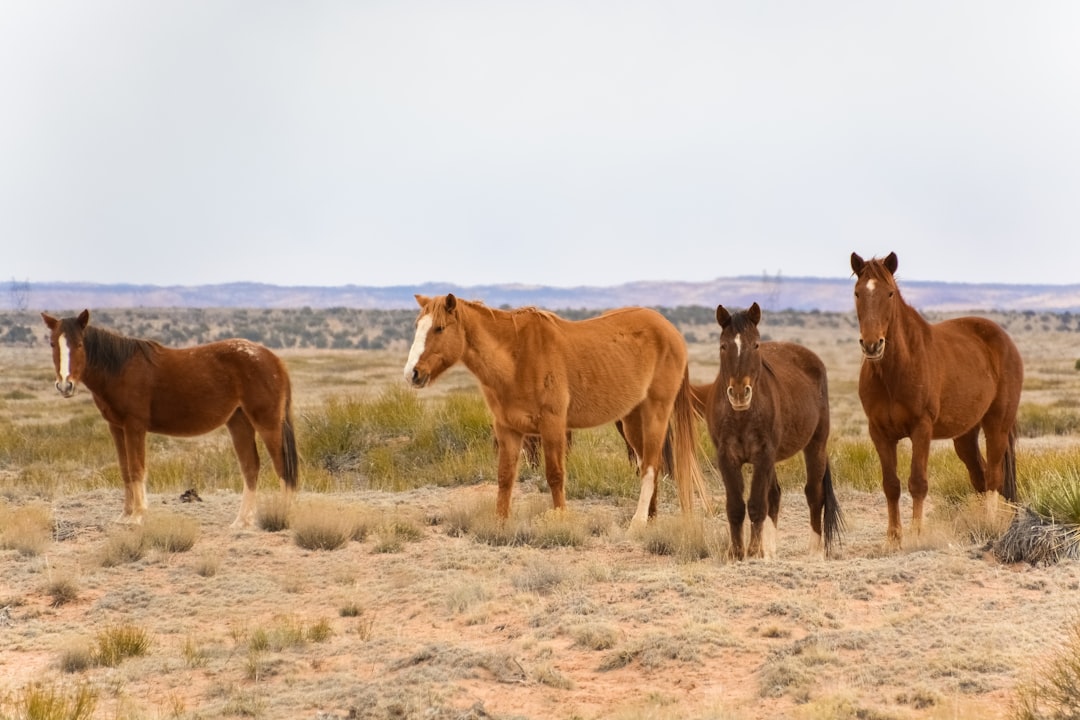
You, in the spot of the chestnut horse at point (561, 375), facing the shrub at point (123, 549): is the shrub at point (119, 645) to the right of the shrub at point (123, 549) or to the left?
left

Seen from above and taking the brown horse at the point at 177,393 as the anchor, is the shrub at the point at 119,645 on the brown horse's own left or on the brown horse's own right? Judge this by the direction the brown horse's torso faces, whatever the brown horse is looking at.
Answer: on the brown horse's own left

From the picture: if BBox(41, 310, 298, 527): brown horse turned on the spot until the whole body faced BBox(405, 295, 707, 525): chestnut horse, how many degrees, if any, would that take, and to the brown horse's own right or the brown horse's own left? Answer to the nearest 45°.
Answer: approximately 135° to the brown horse's own left

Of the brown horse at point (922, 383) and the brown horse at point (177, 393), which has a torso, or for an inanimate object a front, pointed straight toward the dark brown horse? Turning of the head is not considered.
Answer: the brown horse at point (922, 383)

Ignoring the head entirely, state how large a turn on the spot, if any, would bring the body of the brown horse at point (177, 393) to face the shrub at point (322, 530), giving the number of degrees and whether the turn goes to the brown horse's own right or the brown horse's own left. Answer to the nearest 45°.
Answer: approximately 135° to the brown horse's own left

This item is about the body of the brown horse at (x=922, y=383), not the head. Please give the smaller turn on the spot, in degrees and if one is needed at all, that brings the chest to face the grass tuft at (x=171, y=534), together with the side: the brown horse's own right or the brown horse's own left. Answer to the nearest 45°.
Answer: approximately 45° to the brown horse's own right

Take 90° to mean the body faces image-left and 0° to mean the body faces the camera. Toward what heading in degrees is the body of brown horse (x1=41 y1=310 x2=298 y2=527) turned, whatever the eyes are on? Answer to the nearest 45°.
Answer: approximately 90°

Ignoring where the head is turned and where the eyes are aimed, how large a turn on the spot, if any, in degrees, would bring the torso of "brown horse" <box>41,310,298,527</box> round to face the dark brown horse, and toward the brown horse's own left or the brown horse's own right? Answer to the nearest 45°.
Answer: approximately 135° to the brown horse's own left
